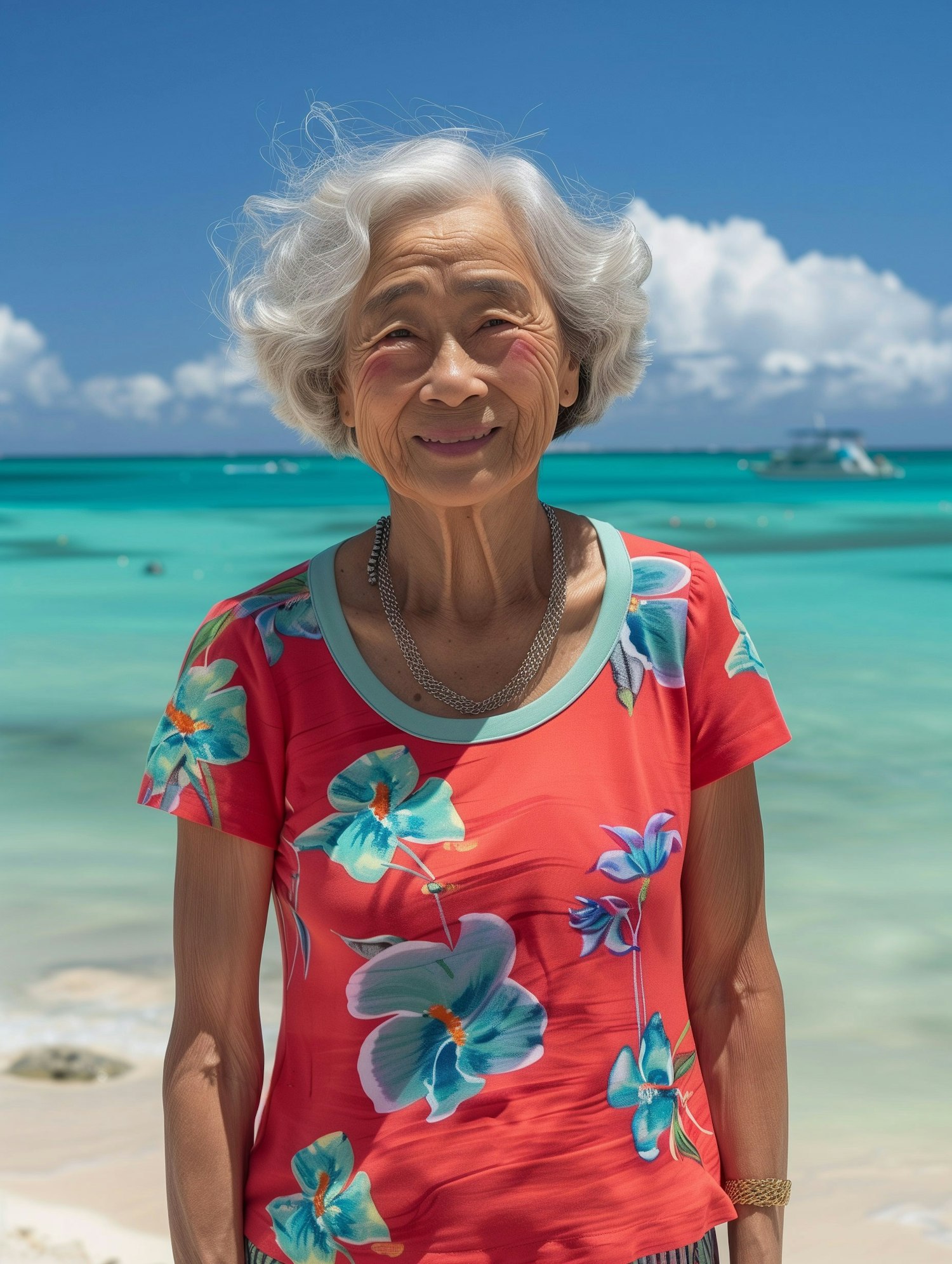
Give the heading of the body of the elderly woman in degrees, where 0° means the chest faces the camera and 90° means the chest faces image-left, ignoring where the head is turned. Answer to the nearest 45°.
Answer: approximately 0°
